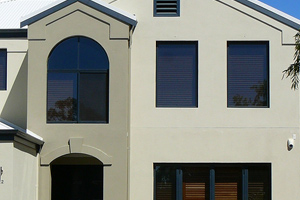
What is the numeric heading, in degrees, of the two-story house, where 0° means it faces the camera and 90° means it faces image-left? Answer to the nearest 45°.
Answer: approximately 0°
